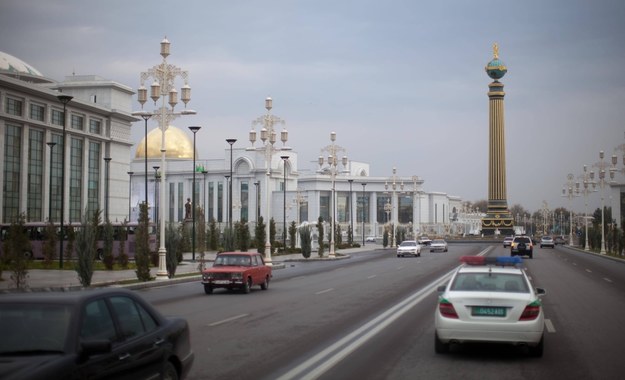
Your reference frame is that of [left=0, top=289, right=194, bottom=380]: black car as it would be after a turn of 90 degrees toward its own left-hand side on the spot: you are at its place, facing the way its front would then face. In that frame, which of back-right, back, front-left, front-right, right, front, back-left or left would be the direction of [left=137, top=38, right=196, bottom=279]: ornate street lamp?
back-left

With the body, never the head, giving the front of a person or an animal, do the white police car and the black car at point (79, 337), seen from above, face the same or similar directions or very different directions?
very different directions

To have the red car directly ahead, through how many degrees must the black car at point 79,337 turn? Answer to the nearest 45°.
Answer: approximately 135° to its right

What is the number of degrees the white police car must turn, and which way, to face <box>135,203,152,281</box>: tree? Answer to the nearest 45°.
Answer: approximately 45° to its left

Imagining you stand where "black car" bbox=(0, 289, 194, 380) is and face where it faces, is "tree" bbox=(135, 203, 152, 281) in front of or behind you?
behind

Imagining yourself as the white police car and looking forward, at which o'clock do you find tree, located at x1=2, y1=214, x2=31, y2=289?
The tree is roughly at 10 o'clock from the white police car.

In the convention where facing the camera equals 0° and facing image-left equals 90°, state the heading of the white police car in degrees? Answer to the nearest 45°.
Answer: approximately 180°
